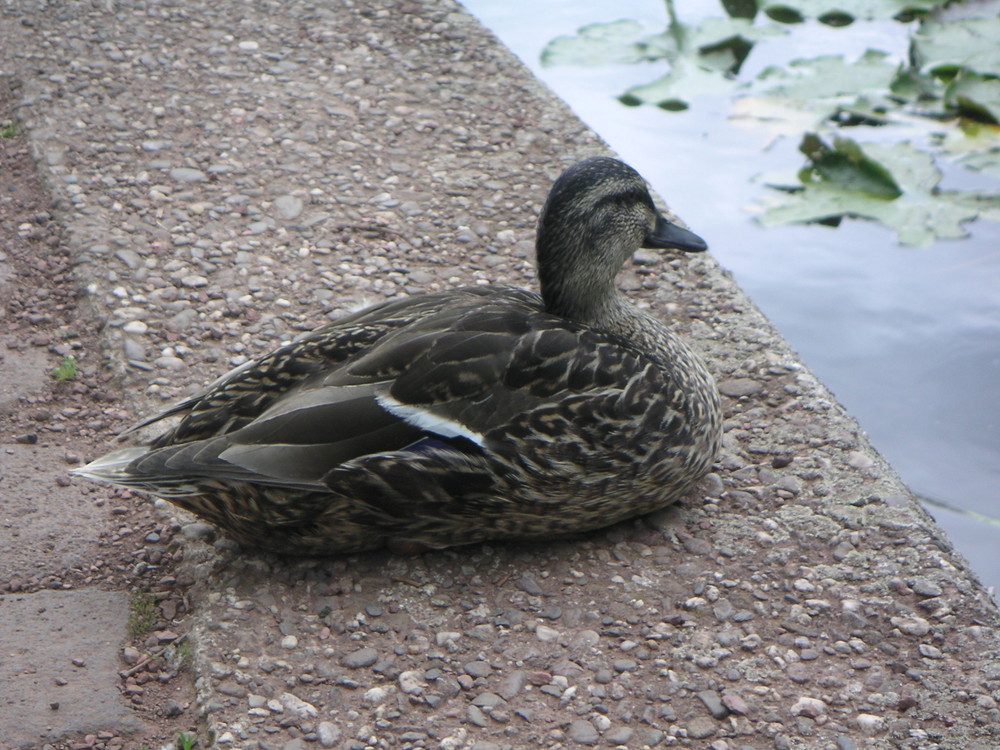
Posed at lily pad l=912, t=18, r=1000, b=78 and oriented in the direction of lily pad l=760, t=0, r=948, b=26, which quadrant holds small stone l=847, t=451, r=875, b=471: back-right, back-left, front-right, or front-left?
back-left

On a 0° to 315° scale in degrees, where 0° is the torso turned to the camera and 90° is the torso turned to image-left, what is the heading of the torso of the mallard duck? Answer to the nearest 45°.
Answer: approximately 270°

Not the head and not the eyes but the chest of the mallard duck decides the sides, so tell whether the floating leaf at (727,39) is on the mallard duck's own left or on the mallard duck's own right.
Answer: on the mallard duck's own left

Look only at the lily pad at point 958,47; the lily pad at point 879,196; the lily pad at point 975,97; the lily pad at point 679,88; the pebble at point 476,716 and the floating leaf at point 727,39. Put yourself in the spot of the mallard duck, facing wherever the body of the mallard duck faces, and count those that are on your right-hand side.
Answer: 1

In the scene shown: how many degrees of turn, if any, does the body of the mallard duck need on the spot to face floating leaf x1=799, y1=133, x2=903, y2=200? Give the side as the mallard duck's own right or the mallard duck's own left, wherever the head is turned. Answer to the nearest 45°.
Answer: approximately 45° to the mallard duck's own left

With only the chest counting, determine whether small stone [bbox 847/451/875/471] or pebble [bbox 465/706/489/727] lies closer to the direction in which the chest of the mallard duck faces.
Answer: the small stone

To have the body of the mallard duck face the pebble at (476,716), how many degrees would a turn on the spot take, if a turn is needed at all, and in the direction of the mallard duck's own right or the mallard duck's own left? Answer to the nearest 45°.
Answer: approximately 90° to the mallard duck's own right

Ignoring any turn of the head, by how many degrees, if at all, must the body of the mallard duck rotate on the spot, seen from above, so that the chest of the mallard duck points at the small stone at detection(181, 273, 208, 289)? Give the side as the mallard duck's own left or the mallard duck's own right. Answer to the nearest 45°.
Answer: approximately 135° to the mallard duck's own left

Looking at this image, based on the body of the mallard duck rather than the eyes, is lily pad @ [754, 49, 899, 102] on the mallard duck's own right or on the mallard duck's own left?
on the mallard duck's own left
